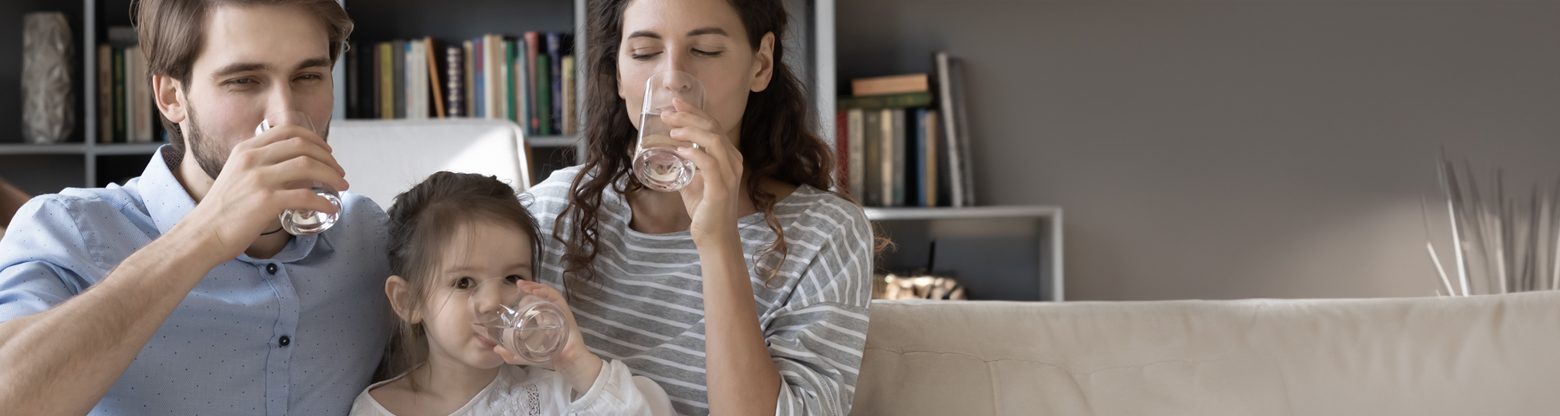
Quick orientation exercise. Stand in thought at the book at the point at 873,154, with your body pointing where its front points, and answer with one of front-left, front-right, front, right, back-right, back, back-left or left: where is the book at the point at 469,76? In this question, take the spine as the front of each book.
right

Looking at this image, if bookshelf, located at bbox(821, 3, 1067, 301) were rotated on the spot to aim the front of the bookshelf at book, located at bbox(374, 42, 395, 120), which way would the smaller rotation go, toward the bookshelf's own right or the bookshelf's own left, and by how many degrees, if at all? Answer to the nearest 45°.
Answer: approximately 90° to the bookshelf's own right

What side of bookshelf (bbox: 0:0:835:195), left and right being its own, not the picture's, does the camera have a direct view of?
front

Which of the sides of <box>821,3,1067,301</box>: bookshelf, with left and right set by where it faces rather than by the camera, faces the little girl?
front

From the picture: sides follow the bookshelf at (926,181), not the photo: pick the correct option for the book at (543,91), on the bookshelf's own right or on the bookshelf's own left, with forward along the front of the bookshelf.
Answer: on the bookshelf's own right

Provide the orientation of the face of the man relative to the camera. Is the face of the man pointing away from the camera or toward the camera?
toward the camera

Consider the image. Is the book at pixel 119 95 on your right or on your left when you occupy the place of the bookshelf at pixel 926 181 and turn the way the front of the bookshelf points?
on your right

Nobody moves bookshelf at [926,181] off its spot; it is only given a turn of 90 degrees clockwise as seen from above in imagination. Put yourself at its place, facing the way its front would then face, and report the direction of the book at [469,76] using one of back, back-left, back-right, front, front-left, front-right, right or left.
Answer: front

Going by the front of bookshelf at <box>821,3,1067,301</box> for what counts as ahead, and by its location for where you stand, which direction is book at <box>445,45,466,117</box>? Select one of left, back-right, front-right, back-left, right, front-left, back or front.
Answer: right

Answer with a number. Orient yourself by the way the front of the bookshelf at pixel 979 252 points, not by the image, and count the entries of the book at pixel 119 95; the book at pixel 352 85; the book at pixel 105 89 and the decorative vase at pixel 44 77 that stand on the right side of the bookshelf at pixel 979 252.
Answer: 4

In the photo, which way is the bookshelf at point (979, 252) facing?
toward the camera

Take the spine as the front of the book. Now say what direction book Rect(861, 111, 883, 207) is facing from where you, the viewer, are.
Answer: facing the viewer

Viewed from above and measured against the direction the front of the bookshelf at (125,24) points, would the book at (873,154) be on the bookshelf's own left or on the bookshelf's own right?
on the bookshelf's own left

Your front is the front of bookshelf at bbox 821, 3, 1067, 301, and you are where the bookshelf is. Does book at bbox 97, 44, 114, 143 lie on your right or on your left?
on your right
